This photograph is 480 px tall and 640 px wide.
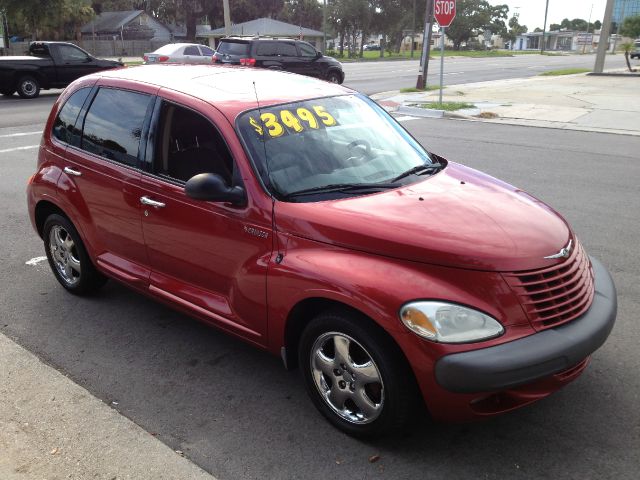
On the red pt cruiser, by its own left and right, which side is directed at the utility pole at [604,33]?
left

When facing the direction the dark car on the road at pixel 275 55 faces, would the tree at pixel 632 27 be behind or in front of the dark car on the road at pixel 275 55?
in front

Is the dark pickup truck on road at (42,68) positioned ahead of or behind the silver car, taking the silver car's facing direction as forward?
behind

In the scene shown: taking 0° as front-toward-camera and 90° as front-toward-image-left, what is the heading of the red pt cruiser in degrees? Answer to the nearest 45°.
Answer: approximately 315°

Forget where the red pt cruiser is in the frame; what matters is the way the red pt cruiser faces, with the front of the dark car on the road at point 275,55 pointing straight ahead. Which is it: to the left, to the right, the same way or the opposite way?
to the right

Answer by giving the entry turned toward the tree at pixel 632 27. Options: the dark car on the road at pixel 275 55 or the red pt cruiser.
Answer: the dark car on the road

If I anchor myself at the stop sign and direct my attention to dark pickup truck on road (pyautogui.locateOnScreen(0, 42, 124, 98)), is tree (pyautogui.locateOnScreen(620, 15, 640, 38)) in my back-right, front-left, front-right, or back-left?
back-right

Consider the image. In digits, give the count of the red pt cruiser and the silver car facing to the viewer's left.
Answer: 0

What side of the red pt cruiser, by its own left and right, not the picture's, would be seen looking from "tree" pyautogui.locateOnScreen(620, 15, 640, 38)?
left

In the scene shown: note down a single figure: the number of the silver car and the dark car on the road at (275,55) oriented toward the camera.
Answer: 0

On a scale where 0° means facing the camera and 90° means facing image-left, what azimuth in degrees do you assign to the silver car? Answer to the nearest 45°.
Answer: approximately 225°

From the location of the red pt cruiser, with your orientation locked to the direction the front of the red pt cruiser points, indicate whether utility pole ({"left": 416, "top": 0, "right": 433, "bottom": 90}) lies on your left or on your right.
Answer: on your left

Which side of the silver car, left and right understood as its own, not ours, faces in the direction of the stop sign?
right
